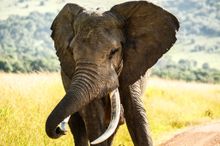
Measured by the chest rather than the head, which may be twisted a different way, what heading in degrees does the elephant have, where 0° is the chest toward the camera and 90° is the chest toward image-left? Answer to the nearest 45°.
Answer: approximately 0°
